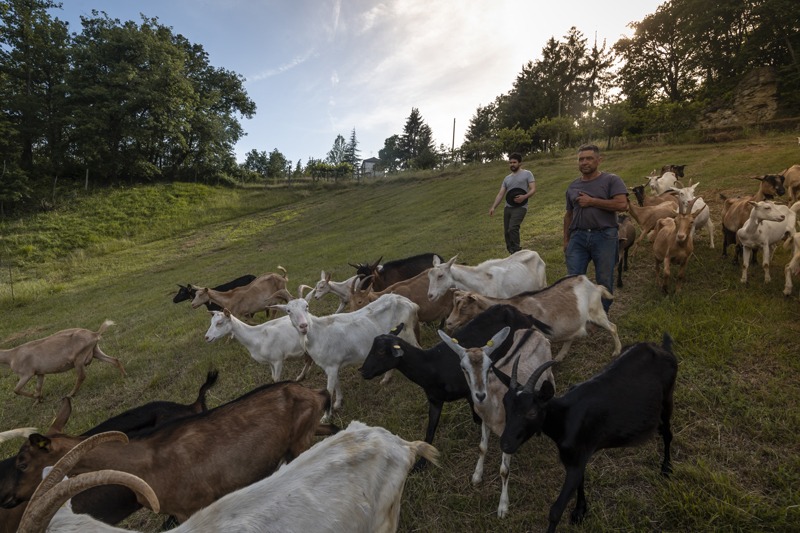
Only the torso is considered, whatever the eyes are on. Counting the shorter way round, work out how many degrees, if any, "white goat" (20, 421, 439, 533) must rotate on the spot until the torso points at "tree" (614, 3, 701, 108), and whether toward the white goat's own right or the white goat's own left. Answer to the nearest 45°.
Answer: approximately 135° to the white goat's own right

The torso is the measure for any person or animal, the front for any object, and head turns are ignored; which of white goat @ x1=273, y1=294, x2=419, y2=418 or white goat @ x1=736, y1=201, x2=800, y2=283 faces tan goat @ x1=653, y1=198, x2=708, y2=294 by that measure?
white goat @ x1=736, y1=201, x2=800, y2=283

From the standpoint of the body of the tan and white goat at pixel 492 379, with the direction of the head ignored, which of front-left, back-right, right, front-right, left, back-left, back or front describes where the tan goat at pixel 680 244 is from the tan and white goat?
back

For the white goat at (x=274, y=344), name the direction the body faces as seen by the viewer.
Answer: to the viewer's left

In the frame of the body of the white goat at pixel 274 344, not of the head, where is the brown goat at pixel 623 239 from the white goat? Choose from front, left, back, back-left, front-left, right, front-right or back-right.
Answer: back

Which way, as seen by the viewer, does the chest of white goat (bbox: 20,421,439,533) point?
to the viewer's left

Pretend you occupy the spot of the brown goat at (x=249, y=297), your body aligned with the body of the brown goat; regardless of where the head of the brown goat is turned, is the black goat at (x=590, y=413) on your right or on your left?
on your left

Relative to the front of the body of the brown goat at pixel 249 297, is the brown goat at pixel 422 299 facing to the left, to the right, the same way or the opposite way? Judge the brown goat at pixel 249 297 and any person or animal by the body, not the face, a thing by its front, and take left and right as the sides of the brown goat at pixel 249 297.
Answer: the same way

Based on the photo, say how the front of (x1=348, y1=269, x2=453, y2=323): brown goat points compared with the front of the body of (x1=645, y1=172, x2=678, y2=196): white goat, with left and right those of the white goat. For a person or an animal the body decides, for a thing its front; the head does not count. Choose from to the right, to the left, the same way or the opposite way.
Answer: the same way

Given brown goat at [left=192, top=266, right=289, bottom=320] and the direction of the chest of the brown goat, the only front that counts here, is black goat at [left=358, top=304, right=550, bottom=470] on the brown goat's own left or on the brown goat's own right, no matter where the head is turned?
on the brown goat's own left

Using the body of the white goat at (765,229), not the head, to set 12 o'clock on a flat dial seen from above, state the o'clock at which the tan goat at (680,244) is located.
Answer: The tan goat is roughly at 12 o'clock from the white goat.

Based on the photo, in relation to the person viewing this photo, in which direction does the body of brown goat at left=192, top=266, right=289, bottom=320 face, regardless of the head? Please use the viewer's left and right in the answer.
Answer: facing to the left of the viewer

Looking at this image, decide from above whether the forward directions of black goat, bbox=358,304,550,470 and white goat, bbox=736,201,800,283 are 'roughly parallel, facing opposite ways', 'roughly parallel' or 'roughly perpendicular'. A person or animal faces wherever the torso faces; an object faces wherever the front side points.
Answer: roughly parallel

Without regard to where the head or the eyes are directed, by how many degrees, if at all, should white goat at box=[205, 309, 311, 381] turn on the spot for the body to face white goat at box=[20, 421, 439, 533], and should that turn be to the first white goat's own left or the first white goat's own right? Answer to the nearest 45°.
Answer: approximately 90° to the first white goat's own left

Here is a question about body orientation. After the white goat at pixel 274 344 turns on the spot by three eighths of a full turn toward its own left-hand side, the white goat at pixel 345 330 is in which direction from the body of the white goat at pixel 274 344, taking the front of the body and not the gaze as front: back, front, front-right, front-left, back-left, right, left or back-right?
front

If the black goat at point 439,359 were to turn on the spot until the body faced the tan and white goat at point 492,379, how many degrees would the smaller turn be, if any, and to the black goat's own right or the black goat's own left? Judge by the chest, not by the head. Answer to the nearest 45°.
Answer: approximately 135° to the black goat's own left
